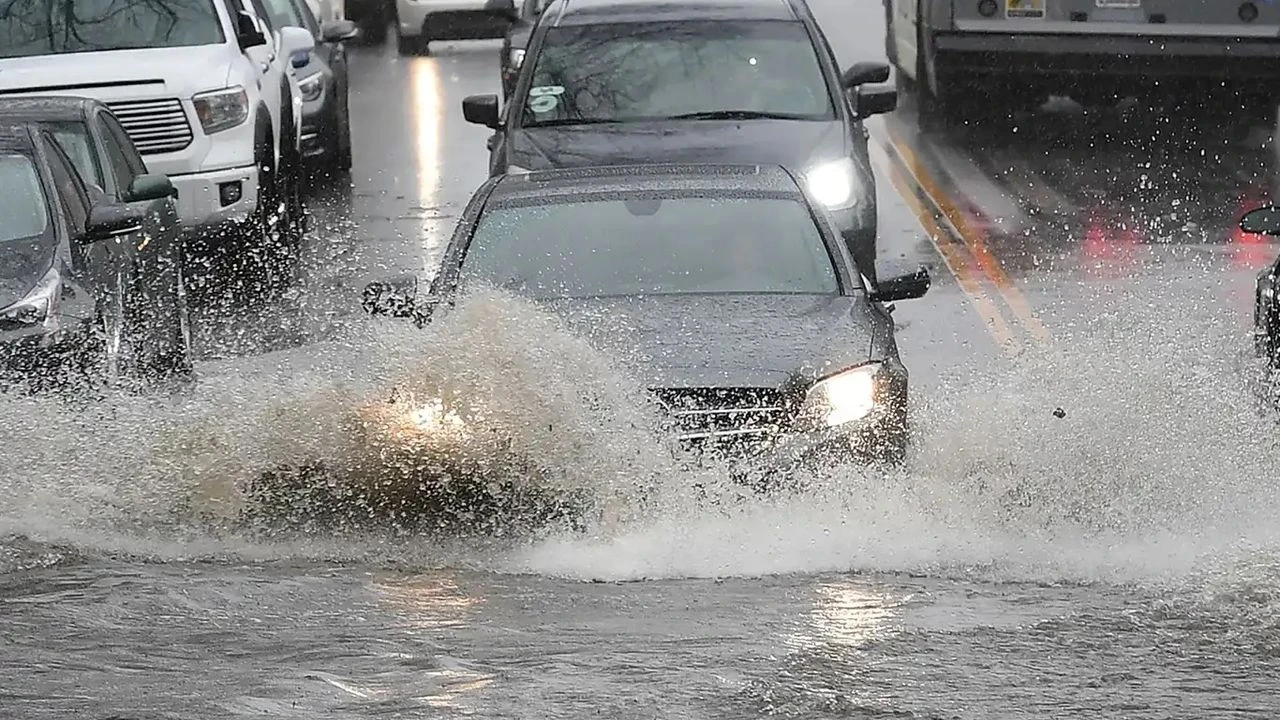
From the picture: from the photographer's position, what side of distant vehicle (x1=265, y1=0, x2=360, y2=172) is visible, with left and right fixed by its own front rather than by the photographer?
front

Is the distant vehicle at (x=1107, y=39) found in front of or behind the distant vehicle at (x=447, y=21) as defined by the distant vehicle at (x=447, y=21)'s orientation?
in front

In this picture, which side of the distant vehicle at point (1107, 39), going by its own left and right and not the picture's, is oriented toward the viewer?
back

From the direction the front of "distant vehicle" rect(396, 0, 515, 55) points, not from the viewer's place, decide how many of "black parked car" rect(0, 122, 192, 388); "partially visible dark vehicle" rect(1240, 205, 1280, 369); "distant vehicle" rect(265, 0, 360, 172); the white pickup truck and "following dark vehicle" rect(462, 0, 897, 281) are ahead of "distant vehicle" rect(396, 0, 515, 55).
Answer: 5

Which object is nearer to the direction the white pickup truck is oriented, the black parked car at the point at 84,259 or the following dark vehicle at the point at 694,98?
the black parked car

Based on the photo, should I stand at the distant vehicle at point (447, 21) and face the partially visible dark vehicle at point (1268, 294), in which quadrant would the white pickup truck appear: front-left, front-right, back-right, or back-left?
front-right

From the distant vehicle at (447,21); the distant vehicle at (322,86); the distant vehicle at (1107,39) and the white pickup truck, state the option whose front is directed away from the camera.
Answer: the distant vehicle at (1107,39)

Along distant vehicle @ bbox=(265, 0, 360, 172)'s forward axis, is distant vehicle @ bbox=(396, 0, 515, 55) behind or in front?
behind

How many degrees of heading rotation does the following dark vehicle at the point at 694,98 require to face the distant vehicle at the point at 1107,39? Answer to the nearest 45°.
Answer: approximately 135° to its left

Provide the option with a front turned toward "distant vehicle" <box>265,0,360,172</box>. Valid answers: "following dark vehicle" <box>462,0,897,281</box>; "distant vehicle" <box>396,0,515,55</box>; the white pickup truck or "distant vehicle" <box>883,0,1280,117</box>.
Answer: "distant vehicle" <box>396,0,515,55</box>

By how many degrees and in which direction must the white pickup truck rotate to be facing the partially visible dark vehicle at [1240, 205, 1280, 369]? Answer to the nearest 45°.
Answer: approximately 45° to its left

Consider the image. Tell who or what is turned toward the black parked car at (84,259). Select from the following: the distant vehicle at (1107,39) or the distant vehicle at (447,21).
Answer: the distant vehicle at (447,21)

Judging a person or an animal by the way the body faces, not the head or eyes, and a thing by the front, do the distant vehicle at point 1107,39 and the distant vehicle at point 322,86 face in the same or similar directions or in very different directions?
very different directions

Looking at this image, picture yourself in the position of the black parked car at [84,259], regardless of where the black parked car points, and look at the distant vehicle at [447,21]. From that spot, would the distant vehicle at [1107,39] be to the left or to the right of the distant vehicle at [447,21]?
right

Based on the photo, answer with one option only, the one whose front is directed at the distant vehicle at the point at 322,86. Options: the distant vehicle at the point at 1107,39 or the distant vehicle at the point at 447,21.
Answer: the distant vehicle at the point at 447,21

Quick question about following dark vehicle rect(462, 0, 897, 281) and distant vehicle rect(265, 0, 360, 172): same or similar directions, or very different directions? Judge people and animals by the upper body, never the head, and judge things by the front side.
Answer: same or similar directions

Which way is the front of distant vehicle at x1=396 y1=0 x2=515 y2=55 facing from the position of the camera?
facing the viewer

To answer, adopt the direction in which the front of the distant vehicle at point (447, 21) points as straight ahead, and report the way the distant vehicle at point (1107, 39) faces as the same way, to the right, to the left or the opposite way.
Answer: the opposite way
